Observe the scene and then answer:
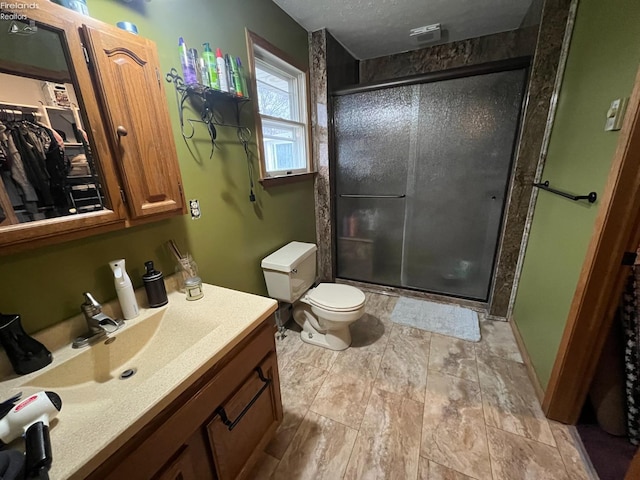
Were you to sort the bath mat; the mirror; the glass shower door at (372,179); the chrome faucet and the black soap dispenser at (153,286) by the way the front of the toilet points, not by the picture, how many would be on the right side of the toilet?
3

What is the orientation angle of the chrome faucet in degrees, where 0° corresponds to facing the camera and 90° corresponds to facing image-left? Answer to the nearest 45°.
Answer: approximately 315°

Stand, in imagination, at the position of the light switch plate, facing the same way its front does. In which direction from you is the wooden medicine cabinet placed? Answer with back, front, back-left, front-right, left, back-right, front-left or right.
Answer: front

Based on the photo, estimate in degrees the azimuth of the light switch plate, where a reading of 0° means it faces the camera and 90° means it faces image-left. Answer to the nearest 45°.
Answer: approximately 45°

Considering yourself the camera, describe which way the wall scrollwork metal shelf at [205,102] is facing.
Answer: facing the viewer and to the right of the viewer

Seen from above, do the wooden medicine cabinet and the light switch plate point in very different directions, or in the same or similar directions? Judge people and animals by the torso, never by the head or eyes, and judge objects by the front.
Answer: very different directions

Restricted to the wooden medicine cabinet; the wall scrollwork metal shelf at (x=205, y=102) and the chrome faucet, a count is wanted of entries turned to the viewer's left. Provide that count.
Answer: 0

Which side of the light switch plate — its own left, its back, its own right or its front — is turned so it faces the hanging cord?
front

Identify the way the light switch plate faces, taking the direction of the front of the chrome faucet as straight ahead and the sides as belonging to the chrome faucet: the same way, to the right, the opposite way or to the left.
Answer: the opposite way

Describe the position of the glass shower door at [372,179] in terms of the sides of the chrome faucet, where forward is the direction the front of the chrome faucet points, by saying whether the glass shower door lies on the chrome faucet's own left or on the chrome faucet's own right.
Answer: on the chrome faucet's own left

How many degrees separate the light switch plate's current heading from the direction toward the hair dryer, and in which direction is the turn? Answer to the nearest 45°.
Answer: approximately 45° to its left
